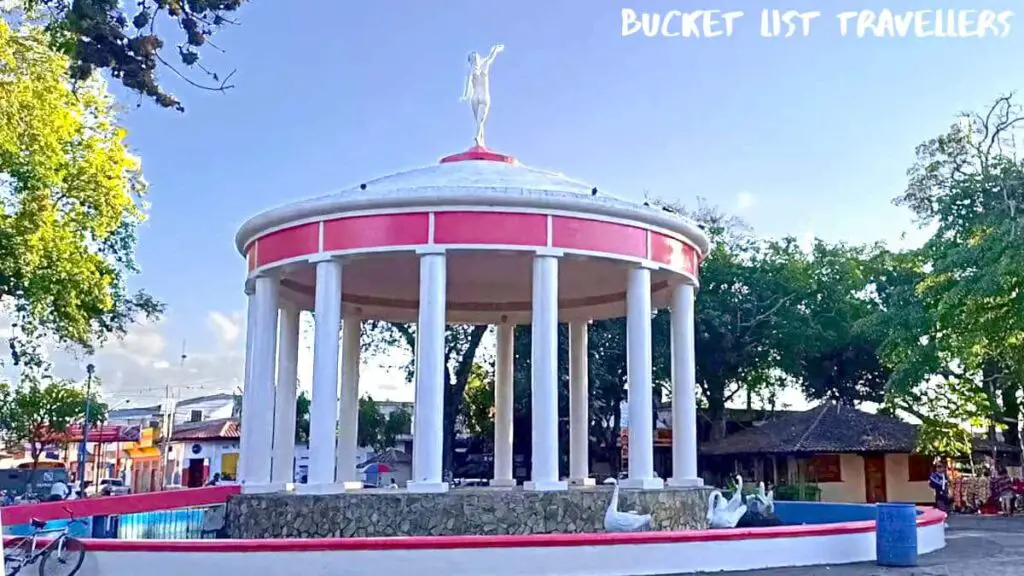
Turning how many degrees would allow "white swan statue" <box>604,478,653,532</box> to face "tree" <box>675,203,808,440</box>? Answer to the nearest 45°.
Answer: approximately 90° to its right

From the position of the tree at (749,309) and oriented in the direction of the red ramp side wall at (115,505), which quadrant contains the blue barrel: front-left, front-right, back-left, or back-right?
front-left

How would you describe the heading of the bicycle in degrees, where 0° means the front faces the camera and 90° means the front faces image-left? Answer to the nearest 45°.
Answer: approximately 270°

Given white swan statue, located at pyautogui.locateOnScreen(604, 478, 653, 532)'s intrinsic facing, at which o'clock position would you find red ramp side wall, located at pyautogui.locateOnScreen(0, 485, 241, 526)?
The red ramp side wall is roughly at 12 o'clock from the white swan statue.

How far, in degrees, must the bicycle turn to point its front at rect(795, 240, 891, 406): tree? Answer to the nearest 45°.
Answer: approximately 45° to its left

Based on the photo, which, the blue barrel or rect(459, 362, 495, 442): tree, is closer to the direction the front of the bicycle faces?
the blue barrel

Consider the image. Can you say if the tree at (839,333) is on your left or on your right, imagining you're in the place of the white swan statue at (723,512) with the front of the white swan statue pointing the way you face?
on your right

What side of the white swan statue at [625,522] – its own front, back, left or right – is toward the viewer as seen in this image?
left

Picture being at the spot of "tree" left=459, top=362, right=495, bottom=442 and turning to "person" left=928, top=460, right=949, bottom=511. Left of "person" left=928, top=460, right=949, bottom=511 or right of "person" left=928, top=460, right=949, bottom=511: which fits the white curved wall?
right

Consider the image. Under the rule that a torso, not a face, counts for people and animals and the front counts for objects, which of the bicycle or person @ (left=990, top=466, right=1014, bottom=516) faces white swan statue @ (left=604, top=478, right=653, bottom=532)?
the bicycle

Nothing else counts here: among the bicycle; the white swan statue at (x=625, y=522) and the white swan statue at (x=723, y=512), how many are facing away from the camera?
0
